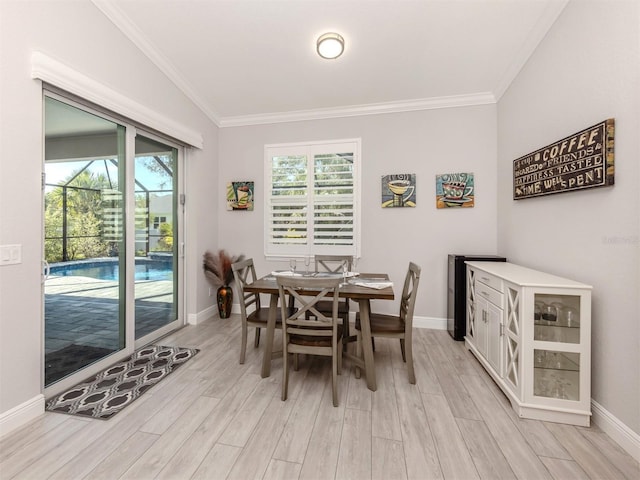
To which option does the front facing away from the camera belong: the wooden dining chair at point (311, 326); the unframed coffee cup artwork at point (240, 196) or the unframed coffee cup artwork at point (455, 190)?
the wooden dining chair

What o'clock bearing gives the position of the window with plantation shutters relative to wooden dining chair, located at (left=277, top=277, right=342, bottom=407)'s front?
The window with plantation shutters is roughly at 12 o'clock from the wooden dining chair.

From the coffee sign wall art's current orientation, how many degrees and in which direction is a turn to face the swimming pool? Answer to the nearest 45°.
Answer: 0° — it already faces it

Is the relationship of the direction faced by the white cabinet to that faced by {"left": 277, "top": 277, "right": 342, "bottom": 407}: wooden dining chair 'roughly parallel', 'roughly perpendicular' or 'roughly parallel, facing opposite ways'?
roughly perpendicular

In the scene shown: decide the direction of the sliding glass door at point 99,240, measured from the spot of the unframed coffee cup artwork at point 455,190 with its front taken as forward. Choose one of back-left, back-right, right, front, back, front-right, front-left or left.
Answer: front-right

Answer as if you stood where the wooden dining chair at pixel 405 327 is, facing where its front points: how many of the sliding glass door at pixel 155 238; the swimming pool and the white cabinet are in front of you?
2

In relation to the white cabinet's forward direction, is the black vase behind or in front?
in front

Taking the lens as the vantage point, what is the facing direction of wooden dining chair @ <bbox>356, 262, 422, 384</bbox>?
facing to the left of the viewer

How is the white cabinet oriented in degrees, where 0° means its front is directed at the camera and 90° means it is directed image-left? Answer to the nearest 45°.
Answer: approximately 45°

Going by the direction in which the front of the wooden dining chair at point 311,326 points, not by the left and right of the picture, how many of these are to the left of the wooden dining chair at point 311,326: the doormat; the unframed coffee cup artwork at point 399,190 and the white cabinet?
1

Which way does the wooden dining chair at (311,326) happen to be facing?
away from the camera
